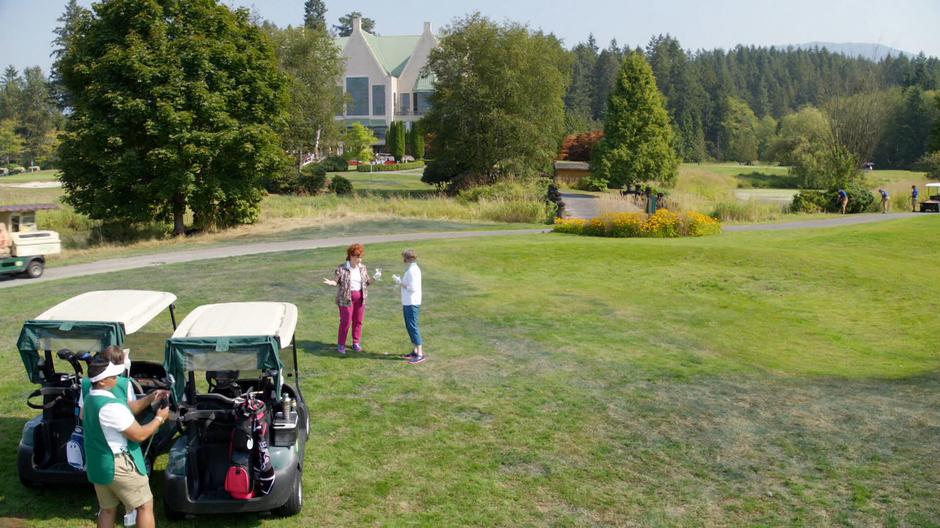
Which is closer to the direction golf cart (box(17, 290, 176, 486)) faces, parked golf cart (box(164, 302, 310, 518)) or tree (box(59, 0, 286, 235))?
the tree

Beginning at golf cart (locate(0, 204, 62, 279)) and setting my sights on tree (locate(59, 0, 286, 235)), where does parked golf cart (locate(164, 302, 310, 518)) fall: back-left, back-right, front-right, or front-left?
back-right

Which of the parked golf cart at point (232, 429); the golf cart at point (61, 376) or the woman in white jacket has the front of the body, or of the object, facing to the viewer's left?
the woman in white jacket

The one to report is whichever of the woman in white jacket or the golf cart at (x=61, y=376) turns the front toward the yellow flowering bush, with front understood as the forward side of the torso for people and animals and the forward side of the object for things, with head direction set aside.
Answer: the golf cart

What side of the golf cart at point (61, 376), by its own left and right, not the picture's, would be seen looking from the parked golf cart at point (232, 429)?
right

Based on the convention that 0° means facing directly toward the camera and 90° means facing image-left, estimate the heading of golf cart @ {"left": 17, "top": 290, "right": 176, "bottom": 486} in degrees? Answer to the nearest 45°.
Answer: approximately 225°

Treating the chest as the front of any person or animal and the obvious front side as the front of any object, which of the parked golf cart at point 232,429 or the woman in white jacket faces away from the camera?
the parked golf cart

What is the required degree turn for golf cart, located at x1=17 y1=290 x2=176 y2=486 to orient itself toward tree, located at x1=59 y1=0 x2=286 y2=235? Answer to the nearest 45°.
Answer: approximately 45° to its left

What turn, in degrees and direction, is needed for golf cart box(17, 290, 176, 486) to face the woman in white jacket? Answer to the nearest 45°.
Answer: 0° — it already faces them

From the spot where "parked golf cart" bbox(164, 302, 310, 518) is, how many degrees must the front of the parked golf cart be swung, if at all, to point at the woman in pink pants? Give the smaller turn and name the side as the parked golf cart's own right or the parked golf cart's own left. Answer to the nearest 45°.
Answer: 0° — it already faces them

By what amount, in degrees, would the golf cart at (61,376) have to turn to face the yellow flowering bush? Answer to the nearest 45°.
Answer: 0° — it already faces it

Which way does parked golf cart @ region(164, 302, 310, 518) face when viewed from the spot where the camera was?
facing away from the viewer

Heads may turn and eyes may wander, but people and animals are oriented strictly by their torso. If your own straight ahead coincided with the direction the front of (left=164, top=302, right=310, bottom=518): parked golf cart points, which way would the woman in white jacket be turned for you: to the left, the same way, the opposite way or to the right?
to the left

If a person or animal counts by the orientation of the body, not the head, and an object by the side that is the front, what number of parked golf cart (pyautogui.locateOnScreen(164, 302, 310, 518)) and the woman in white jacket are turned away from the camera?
1

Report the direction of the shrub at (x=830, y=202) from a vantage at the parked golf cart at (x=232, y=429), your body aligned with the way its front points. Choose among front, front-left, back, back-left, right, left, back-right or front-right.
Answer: front-right

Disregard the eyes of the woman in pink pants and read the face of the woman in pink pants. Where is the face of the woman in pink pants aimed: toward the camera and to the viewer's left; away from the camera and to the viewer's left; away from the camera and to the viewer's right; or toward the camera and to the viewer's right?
toward the camera and to the viewer's right

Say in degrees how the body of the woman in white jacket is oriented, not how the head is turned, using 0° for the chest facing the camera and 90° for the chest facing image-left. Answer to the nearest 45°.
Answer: approximately 90°

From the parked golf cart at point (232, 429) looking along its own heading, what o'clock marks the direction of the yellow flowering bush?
The yellow flowering bush is roughly at 1 o'clock from the parked golf cart.
